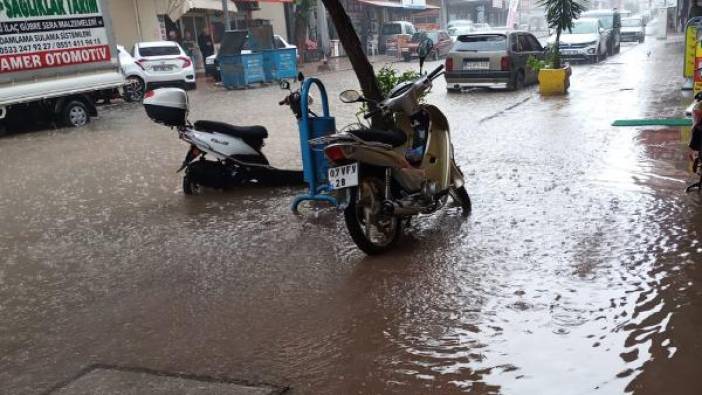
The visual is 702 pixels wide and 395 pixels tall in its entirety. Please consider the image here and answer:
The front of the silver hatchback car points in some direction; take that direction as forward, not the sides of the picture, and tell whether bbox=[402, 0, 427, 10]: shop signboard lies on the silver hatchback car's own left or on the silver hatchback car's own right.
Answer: on the silver hatchback car's own left

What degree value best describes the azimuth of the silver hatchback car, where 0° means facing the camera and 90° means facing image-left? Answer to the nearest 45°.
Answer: approximately 225°

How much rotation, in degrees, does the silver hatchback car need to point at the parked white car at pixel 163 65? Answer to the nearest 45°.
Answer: approximately 135° to its left

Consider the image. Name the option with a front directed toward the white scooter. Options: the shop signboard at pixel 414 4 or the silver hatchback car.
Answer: the shop signboard

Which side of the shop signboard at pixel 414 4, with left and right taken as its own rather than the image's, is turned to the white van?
front

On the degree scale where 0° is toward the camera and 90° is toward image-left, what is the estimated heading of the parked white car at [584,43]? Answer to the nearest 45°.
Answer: approximately 45°

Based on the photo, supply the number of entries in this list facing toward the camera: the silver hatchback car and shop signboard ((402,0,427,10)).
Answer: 1

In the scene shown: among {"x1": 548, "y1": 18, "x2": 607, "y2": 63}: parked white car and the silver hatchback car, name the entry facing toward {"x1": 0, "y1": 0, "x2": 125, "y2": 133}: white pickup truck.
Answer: the parked white car

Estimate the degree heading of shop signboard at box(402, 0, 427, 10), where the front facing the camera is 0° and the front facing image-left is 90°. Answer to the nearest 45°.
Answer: approximately 0°

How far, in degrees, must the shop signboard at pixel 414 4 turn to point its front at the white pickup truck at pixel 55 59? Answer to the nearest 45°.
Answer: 0° — it already faces it

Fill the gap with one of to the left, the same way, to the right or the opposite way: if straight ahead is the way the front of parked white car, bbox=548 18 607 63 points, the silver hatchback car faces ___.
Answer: the opposite way

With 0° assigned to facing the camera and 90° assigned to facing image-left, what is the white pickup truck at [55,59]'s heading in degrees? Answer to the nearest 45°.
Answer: approximately 45°

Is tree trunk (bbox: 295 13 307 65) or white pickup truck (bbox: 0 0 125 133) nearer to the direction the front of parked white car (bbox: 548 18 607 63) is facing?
the white pickup truck

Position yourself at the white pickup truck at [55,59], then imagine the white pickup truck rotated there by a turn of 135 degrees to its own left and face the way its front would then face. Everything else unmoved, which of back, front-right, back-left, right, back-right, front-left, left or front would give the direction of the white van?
front-left
